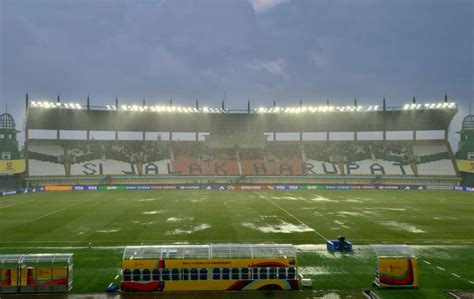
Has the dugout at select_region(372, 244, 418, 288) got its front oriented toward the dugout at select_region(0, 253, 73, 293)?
no

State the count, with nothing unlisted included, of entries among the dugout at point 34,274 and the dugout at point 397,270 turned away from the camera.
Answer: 2

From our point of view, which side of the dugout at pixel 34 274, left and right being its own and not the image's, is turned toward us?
back

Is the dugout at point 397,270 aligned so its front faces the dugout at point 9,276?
no

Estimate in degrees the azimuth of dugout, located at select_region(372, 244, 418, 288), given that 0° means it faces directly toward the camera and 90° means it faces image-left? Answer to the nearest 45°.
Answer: approximately 180°

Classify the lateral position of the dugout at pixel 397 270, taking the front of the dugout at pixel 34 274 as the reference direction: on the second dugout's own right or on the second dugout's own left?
on the second dugout's own right
